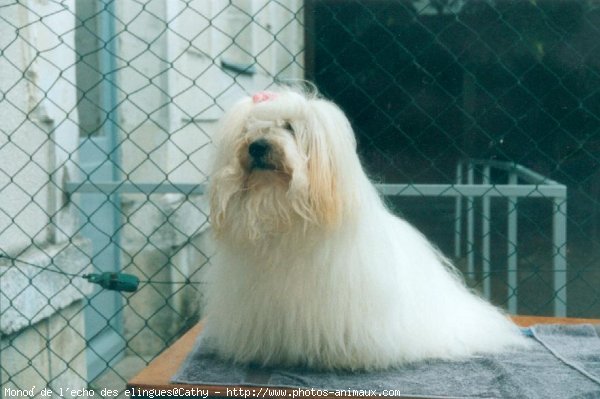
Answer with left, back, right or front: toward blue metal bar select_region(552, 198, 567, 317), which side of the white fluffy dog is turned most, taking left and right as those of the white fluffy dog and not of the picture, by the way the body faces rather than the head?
back

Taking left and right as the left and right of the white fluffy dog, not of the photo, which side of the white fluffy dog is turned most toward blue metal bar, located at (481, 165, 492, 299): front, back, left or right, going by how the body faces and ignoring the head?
back

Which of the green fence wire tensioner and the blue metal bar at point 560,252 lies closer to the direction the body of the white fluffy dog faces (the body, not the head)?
the green fence wire tensioner

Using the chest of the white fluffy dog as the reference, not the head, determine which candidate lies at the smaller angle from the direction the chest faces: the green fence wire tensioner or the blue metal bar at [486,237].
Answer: the green fence wire tensioner

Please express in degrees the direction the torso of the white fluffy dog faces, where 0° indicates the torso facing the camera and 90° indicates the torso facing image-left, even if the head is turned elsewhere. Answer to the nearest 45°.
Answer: approximately 45°

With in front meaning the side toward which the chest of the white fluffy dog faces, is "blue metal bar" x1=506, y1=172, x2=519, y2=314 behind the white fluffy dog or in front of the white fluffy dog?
behind

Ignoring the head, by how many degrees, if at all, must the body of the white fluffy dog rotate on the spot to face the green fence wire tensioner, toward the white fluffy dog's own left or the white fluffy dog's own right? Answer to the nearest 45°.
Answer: approximately 90° to the white fluffy dog's own right
